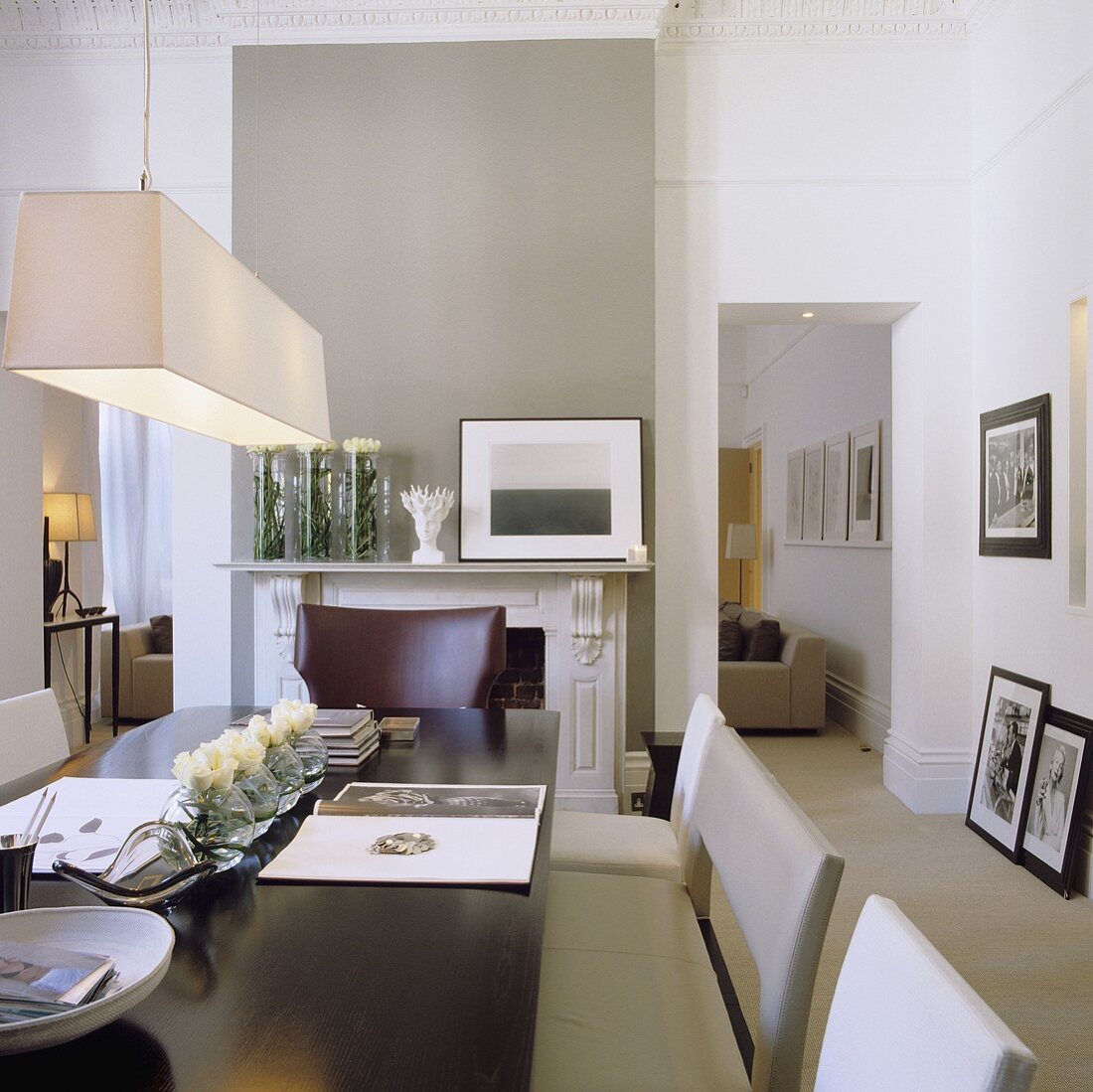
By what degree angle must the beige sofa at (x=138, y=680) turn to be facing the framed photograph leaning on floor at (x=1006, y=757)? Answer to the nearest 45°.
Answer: approximately 45° to its left

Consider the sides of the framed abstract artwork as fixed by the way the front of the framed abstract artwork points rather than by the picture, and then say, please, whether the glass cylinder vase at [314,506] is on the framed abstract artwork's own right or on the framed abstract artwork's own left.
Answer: on the framed abstract artwork's own right

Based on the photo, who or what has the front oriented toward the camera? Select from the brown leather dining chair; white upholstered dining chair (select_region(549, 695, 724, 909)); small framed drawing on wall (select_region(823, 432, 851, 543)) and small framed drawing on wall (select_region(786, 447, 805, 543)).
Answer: the brown leather dining chair

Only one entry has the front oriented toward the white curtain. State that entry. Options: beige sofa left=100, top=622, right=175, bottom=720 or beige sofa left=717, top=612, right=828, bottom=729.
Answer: beige sofa left=717, top=612, right=828, bottom=729

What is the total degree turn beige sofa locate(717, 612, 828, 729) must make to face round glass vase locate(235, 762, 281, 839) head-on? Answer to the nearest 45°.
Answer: approximately 90° to its left

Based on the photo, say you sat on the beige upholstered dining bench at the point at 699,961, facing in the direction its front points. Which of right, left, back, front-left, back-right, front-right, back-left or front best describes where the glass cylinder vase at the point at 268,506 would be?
front-right

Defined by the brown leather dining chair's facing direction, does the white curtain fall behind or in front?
behind

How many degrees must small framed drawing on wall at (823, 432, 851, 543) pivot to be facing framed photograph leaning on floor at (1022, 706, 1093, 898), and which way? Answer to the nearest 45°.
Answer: approximately 90° to its left

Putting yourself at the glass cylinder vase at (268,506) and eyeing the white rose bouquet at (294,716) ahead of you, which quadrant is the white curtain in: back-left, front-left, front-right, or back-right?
back-right

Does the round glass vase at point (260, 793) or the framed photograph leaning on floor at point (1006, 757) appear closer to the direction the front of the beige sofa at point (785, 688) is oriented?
the round glass vase

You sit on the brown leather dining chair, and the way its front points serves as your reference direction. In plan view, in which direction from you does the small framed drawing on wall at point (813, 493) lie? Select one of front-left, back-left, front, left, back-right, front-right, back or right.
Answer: back-left

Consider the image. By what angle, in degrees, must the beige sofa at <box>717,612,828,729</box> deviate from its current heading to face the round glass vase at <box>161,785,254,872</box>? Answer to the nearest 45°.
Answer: approximately 90° to its left

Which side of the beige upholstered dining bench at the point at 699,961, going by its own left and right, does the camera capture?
left

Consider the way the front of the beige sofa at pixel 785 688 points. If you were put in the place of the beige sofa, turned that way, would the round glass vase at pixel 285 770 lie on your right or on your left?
on your left

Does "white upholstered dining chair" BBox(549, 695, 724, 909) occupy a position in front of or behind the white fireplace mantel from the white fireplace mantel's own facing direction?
in front

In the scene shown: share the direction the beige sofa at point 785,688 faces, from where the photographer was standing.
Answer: facing to the left of the viewer

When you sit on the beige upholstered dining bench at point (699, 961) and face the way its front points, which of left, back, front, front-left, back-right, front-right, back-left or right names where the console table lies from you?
front-right

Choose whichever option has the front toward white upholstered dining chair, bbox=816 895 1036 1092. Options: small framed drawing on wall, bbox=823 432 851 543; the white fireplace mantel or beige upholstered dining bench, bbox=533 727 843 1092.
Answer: the white fireplace mantel

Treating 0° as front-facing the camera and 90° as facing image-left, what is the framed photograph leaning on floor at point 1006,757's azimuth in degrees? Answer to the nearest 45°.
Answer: approximately 45°
